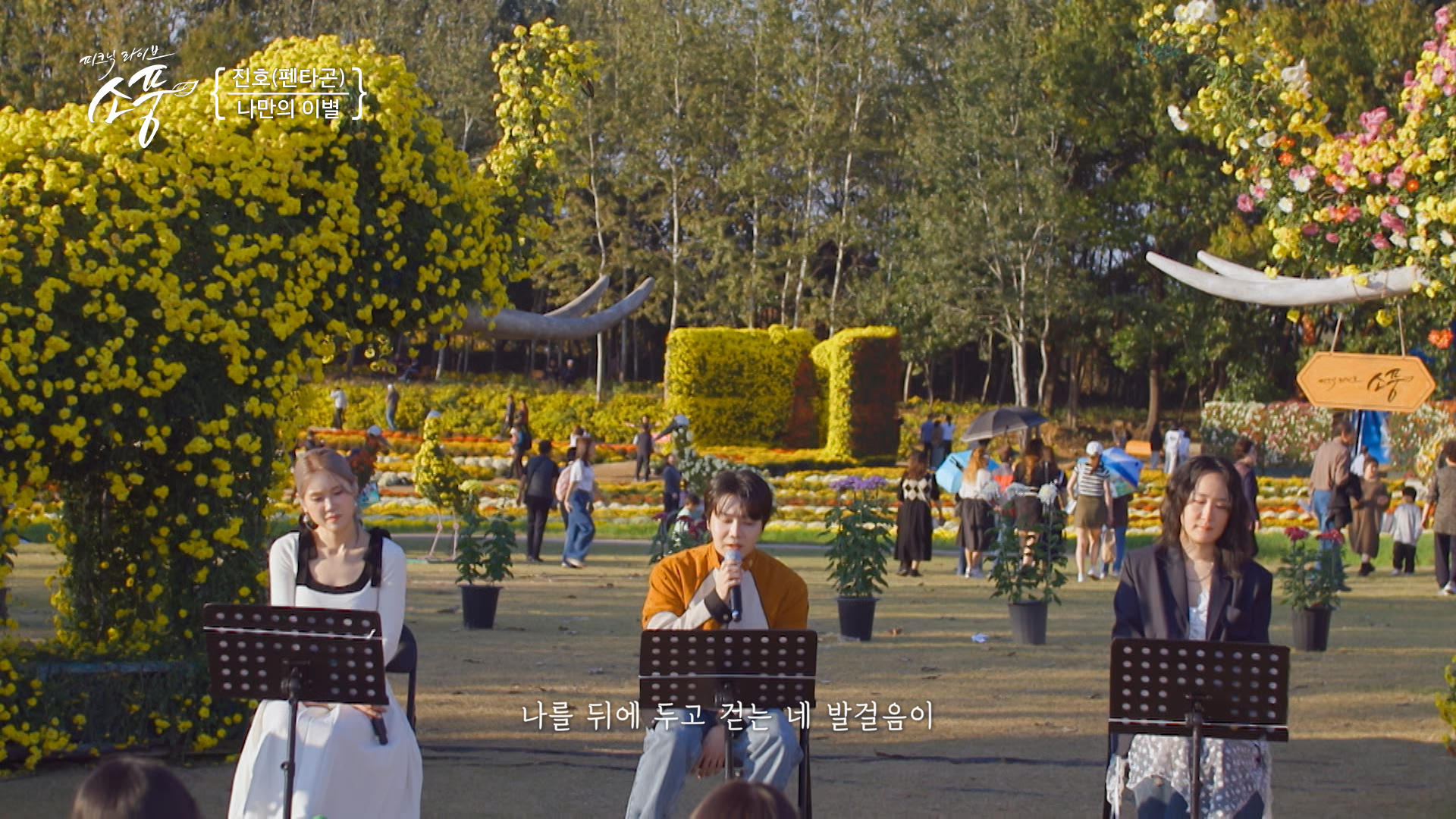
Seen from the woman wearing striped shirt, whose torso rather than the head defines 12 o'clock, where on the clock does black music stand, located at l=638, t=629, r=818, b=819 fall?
The black music stand is roughly at 12 o'clock from the woman wearing striped shirt.

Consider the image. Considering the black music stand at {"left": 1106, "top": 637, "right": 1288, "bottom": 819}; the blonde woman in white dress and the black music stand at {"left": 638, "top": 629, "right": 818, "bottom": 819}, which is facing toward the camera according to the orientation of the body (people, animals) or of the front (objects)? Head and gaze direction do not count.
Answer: the blonde woman in white dress

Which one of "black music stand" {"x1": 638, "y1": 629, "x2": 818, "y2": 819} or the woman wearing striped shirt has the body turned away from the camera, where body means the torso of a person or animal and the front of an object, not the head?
the black music stand

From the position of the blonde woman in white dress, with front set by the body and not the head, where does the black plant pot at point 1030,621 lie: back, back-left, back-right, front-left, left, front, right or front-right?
back-left

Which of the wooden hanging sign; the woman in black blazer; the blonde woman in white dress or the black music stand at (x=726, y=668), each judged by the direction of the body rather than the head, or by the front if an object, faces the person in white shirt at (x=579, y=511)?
the black music stand

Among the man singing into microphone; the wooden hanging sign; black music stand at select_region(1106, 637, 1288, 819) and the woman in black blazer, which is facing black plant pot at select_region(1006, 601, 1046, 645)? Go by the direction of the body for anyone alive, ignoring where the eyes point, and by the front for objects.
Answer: the black music stand

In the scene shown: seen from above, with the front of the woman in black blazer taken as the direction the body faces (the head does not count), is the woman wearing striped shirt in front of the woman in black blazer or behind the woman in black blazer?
behind

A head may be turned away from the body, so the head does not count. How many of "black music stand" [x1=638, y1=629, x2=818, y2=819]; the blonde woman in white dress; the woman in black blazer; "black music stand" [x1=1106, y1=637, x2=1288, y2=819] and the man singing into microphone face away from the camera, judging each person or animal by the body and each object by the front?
2

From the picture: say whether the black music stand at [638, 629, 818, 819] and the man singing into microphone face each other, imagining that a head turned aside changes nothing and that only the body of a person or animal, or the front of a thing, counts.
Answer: yes

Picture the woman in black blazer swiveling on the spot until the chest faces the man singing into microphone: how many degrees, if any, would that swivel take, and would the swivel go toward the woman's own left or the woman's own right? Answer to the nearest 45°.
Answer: approximately 90° to the woman's own right

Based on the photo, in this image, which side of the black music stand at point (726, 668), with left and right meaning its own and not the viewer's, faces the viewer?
back

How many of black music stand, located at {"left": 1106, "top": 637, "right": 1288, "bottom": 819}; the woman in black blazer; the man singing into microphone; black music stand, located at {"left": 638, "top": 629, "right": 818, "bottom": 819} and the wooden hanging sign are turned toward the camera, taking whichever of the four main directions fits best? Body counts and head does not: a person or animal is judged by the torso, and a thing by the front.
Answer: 3

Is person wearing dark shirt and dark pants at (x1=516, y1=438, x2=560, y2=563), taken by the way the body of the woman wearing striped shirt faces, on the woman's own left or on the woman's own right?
on the woman's own right
